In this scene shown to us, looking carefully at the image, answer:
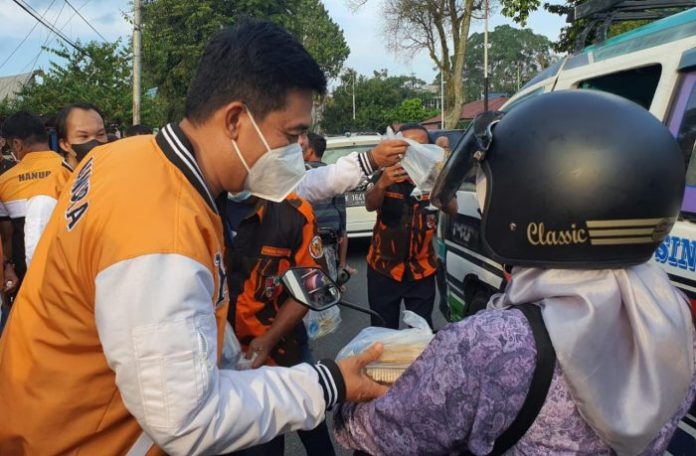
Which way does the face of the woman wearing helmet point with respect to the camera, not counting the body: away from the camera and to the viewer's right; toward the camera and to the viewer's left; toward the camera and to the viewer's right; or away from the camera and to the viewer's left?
away from the camera and to the viewer's left

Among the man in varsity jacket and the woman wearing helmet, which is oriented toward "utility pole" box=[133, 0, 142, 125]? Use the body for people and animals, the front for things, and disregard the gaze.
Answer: the woman wearing helmet

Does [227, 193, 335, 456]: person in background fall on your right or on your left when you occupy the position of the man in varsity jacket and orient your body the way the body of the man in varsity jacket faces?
on your left

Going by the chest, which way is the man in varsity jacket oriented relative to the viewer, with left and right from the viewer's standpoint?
facing to the right of the viewer

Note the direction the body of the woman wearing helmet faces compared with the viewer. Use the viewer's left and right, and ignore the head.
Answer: facing away from the viewer and to the left of the viewer

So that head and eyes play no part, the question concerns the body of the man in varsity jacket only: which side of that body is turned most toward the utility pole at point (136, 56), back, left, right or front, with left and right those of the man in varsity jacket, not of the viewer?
left

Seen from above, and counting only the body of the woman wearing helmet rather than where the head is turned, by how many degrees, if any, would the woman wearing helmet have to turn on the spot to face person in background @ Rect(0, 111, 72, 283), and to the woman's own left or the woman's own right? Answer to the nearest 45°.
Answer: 0° — they already face them
